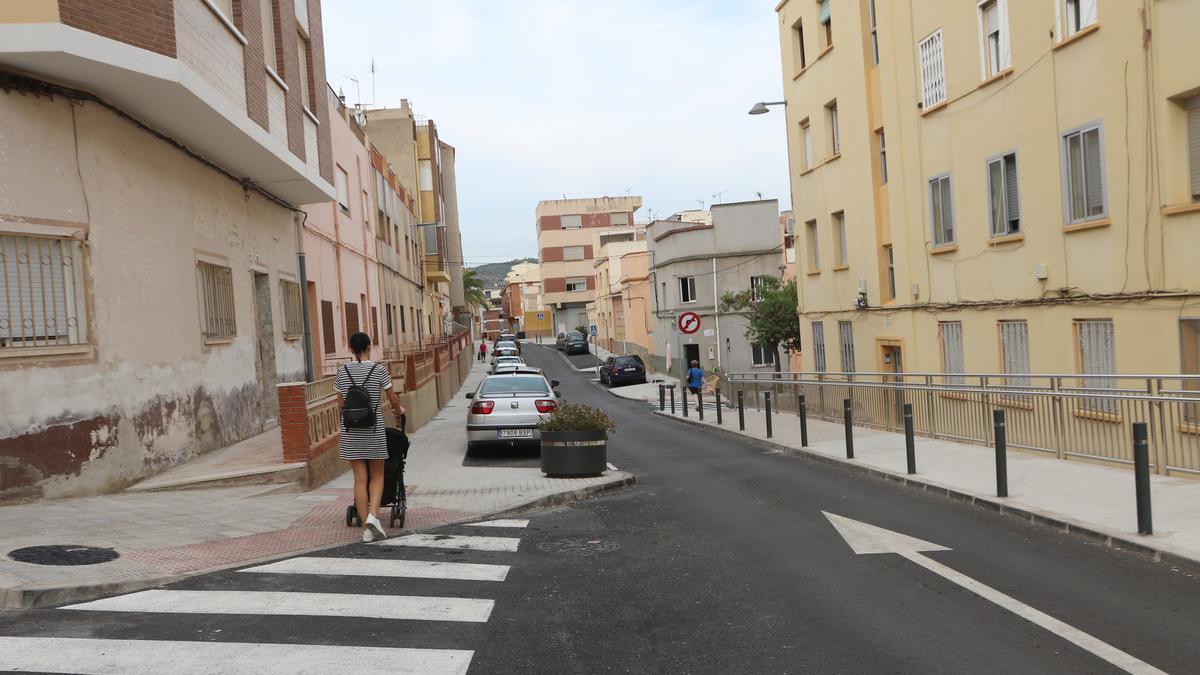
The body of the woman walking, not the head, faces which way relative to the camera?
away from the camera

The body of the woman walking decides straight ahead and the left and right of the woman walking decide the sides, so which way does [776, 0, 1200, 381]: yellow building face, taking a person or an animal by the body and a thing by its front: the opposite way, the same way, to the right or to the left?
to the left

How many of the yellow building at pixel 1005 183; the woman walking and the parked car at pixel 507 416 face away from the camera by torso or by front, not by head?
2

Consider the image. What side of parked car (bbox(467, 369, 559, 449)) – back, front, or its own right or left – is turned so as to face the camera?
back

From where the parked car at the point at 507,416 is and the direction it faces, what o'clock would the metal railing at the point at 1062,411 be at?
The metal railing is roughly at 4 o'clock from the parked car.

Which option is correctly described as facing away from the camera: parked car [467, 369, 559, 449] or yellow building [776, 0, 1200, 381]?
the parked car

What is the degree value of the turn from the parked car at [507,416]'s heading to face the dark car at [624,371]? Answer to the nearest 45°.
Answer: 0° — it already faces it

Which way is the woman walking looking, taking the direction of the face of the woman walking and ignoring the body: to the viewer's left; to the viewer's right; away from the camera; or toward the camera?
away from the camera

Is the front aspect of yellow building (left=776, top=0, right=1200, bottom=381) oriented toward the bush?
yes

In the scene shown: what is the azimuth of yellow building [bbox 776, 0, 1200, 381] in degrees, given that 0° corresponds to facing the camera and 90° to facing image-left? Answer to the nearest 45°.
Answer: approximately 45°

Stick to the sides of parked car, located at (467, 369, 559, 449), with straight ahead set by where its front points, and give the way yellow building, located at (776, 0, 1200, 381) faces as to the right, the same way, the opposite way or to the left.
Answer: to the left

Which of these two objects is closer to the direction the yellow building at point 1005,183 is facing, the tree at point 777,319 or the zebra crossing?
the zebra crossing

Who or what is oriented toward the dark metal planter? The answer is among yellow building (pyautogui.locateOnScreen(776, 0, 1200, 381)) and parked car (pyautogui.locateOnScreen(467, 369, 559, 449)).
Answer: the yellow building

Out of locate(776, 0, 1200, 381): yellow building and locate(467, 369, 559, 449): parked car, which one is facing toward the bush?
the yellow building
